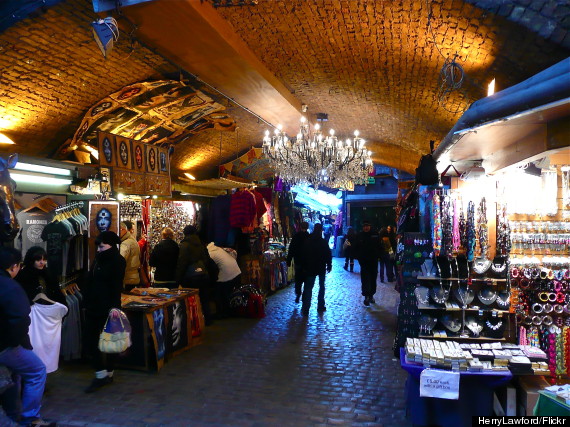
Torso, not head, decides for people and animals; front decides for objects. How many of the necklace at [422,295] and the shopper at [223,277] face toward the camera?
1

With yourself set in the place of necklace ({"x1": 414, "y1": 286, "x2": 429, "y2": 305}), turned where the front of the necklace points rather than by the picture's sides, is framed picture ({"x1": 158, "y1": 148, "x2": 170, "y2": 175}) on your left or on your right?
on your right

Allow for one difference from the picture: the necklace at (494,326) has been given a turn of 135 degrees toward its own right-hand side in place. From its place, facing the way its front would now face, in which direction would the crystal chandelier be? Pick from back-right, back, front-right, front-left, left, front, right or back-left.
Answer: front

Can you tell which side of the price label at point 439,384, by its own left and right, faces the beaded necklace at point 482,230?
back

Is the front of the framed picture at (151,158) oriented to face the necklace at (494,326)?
yes
